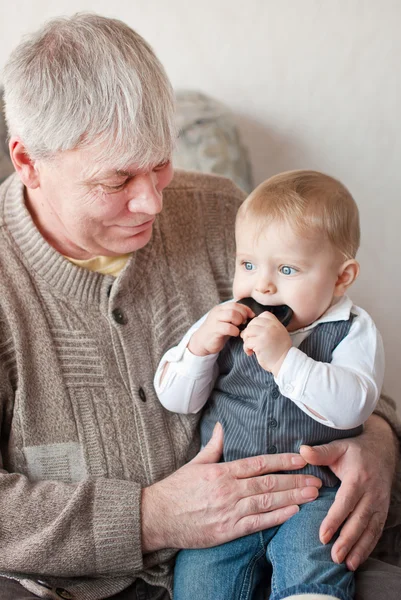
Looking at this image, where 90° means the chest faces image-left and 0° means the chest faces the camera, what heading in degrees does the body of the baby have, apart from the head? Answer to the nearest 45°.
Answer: approximately 45°

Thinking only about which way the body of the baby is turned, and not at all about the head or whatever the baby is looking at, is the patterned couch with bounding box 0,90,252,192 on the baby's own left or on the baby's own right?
on the baby's own right

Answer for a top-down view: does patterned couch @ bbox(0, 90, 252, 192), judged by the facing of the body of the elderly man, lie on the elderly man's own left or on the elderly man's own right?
on the elderly man's own left

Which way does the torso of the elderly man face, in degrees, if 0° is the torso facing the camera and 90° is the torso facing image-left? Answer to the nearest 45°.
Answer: approximately 315°
